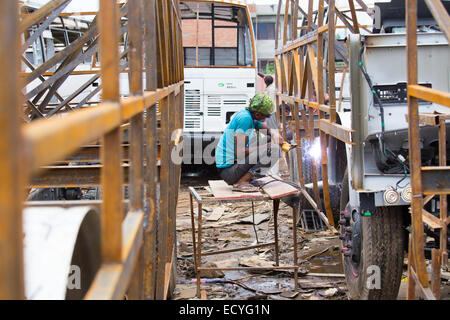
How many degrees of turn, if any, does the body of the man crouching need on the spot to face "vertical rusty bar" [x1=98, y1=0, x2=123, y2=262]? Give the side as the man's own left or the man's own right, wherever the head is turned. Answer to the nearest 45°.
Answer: approximately 90° to the man's own right

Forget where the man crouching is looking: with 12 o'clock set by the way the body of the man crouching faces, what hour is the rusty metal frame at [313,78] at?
The rusty metal frame is roughly at 11 o'clock from the man crouching.

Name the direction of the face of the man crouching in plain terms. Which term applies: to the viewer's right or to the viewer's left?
to the viewer's right

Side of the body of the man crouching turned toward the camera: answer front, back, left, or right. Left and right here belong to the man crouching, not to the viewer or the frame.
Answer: right

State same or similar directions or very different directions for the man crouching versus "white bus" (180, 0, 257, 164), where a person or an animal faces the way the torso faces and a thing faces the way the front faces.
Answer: very different directions

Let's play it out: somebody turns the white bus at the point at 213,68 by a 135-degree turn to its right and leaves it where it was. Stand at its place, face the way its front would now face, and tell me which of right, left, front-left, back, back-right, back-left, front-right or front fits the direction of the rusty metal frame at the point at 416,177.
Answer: back-right

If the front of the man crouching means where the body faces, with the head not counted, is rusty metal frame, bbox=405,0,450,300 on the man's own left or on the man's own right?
on the man's own right

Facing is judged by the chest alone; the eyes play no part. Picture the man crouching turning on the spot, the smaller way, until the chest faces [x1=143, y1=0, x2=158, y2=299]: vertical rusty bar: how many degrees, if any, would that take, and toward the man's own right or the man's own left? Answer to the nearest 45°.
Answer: approximately 90° to the man's own right
